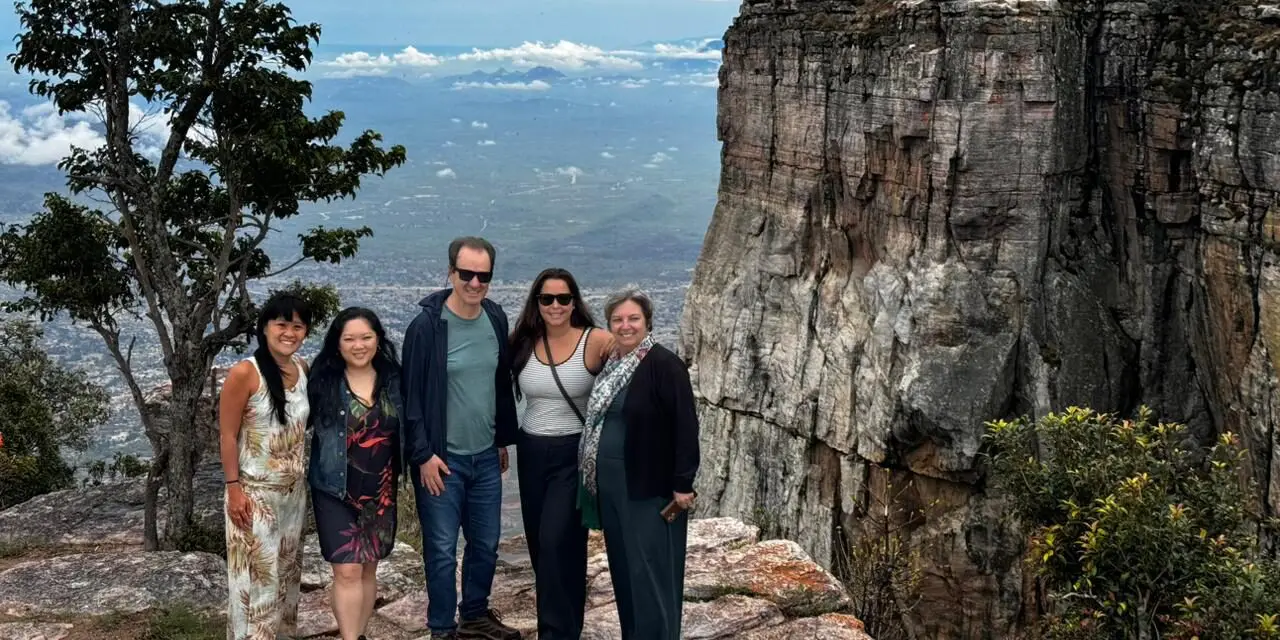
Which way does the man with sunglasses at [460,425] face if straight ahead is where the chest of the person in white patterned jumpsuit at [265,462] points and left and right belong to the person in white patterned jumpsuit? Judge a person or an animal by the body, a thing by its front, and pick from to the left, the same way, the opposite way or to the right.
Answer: the same way

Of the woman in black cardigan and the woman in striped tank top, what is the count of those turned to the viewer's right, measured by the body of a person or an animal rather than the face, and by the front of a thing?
0

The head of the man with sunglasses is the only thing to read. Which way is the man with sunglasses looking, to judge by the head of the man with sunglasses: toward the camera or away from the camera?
toward the camera

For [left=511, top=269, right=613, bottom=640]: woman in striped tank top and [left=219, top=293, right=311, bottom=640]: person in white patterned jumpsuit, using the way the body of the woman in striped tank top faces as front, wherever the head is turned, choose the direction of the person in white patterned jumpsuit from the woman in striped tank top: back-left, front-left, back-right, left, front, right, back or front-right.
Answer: right

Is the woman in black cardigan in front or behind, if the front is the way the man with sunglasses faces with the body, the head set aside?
in front

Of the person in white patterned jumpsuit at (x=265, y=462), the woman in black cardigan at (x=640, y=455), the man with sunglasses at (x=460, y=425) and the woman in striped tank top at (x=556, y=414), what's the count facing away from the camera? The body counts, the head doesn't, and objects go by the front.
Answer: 0

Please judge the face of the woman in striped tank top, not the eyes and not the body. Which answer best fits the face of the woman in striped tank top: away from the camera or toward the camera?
toward the camera

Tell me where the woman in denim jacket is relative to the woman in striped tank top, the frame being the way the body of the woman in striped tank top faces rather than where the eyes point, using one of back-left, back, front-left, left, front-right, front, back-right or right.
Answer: right

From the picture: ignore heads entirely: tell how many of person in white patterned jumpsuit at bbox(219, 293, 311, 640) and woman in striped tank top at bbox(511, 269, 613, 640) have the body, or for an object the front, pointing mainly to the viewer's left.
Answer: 0

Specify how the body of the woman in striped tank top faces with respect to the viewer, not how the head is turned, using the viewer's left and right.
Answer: facing the viewer

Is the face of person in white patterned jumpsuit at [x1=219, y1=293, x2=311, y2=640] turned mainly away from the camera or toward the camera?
toward the camera

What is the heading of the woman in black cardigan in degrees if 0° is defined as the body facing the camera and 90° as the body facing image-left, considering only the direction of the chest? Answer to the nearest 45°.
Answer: approximately 45°

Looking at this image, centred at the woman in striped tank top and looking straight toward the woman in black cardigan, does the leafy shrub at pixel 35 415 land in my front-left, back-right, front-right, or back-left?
back-left

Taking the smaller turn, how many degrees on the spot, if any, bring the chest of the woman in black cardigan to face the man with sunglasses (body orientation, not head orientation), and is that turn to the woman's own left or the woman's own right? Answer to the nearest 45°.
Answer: approximately 90° to the woman's own right

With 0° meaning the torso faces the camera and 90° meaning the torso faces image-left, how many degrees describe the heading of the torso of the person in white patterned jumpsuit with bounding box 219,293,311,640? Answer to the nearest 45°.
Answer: approximately 315°
